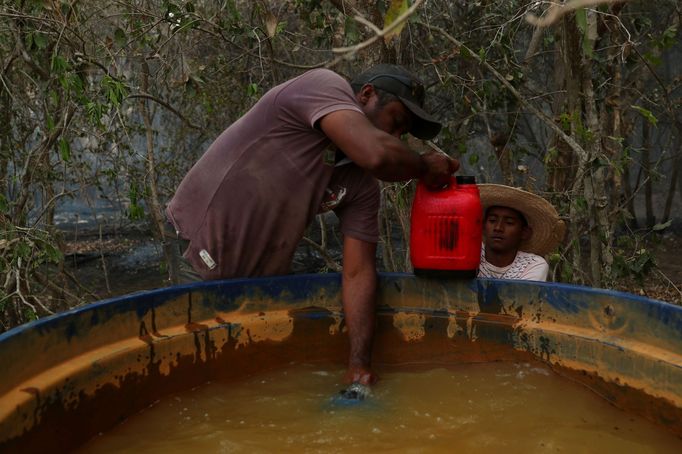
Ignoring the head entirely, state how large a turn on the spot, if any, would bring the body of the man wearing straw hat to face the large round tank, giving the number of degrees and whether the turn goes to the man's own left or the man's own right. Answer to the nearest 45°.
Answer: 0° — they already face it

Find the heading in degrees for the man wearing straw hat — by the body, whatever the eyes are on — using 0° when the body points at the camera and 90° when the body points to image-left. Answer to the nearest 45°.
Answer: approximately 45°
